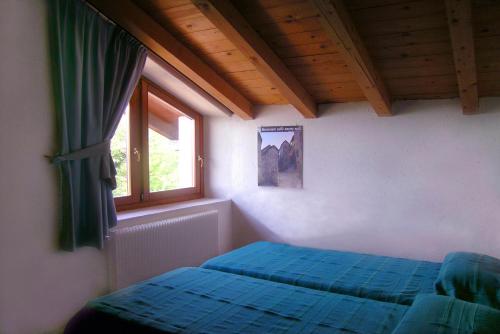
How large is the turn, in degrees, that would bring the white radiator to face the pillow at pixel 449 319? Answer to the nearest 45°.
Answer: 0° — it already faces it

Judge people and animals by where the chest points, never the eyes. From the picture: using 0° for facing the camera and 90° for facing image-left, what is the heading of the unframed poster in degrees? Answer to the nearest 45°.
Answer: approximately 0°

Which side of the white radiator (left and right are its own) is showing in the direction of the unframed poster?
left

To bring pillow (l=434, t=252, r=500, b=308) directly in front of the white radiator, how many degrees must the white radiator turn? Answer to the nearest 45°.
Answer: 0° — it already faces it

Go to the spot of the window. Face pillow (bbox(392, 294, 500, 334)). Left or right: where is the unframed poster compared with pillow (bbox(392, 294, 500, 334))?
left

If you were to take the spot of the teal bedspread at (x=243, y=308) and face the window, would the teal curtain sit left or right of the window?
left

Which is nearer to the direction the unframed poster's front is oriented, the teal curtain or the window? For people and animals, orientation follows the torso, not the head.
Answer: the teal curtain

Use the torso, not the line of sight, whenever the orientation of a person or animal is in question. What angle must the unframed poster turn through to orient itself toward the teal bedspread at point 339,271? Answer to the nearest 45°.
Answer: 0° — it already faces it
